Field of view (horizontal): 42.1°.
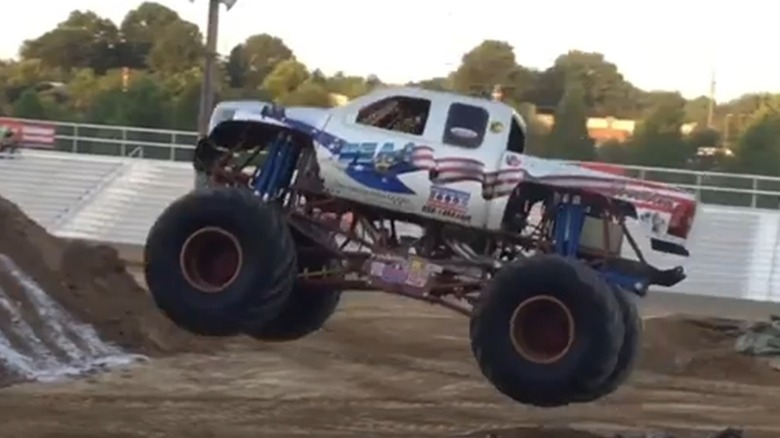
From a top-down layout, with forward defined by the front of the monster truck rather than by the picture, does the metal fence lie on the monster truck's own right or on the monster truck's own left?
on the monster truck's own right

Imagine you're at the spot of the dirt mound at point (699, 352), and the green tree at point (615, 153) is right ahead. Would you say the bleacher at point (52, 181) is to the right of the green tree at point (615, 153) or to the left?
left

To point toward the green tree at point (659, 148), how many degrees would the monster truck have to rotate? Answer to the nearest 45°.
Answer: approximately 90° to its right

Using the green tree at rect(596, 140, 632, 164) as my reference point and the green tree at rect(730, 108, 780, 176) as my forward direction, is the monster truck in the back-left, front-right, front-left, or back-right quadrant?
back-right

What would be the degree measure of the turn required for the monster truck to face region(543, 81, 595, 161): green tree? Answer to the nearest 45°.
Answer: approximately 90° to its right

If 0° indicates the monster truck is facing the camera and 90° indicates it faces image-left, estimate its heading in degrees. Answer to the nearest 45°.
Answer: approximately 90°
